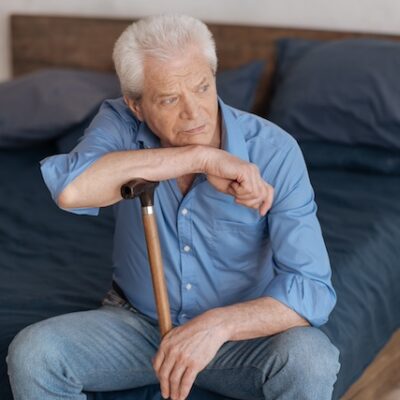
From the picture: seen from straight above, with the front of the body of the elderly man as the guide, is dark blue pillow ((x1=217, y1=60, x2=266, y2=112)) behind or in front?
behind

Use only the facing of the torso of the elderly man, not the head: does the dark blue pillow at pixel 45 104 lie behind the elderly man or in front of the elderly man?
behind

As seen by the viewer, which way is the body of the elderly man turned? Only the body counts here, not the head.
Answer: toward the camera

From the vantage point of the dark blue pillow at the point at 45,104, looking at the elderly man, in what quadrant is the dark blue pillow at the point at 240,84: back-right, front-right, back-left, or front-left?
front-left

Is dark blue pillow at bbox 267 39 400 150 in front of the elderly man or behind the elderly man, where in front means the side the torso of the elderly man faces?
behind
